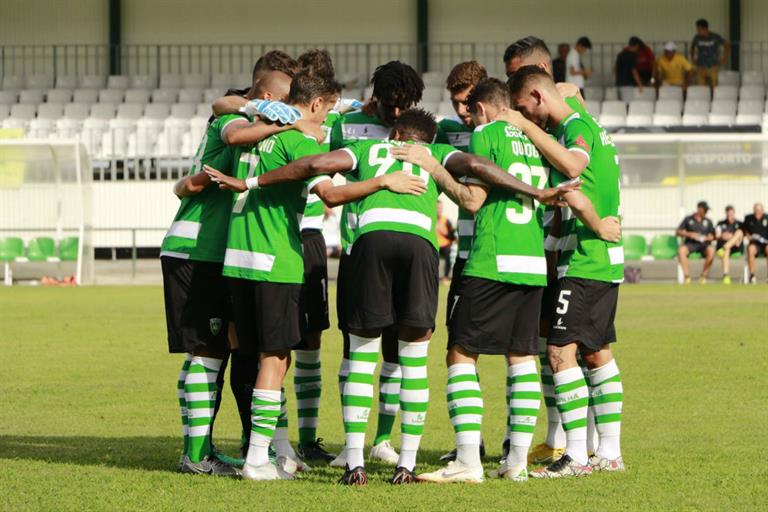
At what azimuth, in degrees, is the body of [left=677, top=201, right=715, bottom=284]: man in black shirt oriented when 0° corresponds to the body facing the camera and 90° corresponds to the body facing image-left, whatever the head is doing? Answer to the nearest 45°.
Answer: approximately 0°

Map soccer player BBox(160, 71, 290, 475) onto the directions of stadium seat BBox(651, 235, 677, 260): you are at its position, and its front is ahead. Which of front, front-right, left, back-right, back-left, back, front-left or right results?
front

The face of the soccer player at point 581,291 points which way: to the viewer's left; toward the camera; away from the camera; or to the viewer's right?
to the viewer's left

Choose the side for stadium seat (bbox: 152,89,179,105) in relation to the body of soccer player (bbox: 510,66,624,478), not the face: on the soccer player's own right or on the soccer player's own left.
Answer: on the soccer player's own right

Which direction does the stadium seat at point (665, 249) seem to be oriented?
toward the camera

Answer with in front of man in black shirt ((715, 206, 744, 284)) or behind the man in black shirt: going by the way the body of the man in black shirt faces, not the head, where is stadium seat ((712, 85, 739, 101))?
behind

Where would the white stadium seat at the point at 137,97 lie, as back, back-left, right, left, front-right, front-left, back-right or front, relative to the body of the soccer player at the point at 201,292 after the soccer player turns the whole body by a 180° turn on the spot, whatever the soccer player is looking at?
right

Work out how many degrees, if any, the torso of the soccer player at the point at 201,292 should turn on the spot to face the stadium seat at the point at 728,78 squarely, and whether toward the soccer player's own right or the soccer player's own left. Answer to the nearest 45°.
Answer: approximately 45° to the soccer player's own left

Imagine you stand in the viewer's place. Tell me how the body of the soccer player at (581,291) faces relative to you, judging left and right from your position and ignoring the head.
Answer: facing to the left of the viewer

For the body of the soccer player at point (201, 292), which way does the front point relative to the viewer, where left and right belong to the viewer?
facing to the right of the viewer

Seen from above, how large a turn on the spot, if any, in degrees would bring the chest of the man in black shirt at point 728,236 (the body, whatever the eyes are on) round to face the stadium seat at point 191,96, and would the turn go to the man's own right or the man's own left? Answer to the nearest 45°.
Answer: approximately 90° to the man's own right

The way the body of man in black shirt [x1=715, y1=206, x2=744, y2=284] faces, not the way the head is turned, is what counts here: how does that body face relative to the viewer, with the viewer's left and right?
facing the viewer

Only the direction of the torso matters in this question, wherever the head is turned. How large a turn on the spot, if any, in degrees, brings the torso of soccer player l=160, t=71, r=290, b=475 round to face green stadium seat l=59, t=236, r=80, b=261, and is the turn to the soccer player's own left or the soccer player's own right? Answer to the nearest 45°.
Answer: approximately 90° to the soccer player's own left

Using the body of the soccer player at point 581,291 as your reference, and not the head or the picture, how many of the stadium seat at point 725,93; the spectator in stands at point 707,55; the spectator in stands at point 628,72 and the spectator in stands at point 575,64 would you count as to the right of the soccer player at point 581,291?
4

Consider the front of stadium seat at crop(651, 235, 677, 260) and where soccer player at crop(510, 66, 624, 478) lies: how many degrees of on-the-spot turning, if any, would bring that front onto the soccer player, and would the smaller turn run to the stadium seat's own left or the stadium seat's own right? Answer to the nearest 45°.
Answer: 0° — it already faces them

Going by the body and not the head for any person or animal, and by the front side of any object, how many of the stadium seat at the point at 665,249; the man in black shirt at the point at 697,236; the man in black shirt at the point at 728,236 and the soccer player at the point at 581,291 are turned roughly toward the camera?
3

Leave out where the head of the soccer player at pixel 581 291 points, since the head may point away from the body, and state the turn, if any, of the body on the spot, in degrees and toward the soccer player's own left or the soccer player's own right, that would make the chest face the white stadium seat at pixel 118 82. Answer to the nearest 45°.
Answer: approximately 45° to the soccer player's own right
